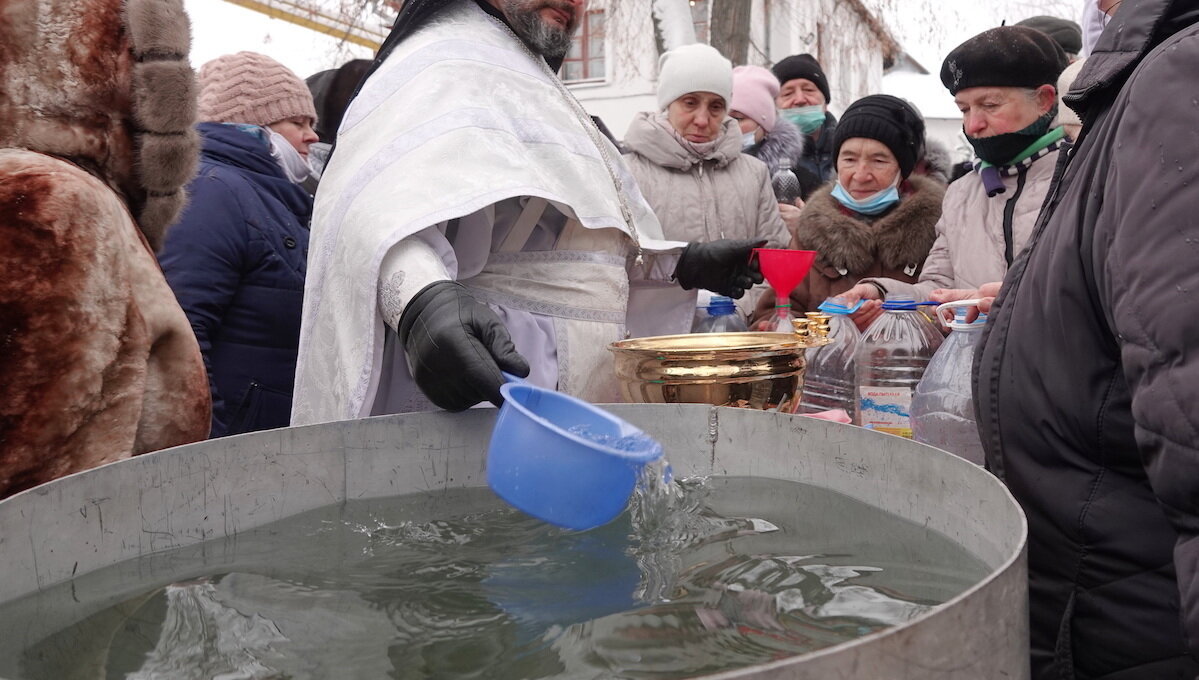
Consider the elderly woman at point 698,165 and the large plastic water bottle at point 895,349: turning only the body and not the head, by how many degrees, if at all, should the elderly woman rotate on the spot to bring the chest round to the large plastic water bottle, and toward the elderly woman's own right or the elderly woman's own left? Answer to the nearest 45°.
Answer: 0° — they already face it

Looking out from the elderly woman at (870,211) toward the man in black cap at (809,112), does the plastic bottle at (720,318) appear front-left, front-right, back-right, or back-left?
back-left

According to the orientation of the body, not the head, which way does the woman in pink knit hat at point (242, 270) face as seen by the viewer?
to the viewer's right

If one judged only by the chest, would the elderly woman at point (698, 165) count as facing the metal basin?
yes

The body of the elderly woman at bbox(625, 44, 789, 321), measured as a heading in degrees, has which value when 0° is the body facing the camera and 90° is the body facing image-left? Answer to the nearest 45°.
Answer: approximately 0°

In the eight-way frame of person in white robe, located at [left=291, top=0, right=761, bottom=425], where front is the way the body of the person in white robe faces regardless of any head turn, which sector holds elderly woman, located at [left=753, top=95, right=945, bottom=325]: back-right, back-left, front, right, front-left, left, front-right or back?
left

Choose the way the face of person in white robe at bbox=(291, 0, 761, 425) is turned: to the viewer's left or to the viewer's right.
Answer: to the viewer's right

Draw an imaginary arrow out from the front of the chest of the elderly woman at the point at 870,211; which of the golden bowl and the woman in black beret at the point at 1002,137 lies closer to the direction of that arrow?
the golden bowl

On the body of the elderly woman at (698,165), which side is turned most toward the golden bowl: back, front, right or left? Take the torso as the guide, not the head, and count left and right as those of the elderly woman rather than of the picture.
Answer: front

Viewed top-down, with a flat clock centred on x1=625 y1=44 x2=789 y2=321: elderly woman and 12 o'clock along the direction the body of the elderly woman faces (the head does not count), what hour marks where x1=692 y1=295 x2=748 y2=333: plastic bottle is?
The plastic bottle is roughly at 12 o'clock from the elderly woman.
